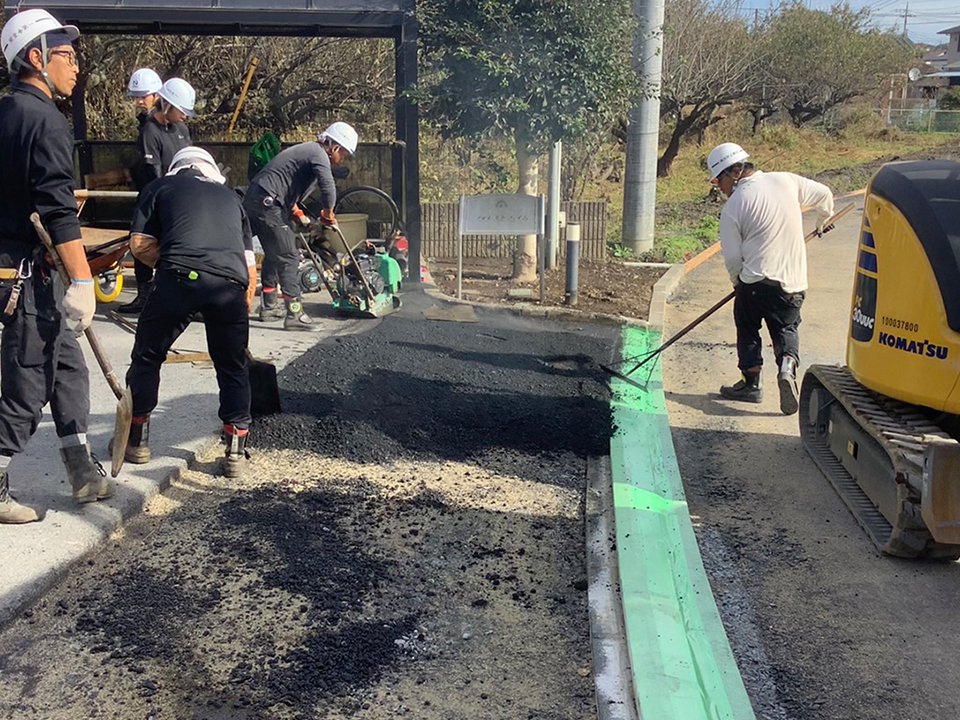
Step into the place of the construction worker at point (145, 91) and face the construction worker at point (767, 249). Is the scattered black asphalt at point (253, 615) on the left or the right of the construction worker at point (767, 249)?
right

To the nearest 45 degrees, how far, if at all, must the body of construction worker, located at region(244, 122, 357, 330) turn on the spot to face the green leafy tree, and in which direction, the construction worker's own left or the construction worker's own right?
approximately 45° to the construction worker's own left

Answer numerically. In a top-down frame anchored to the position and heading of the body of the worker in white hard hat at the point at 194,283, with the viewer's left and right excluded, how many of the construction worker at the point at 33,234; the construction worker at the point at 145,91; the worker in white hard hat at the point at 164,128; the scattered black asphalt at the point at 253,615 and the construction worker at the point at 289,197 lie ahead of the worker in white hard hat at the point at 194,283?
3

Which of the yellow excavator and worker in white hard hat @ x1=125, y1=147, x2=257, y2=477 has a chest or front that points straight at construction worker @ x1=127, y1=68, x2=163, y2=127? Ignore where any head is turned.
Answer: the worker in white hard hat

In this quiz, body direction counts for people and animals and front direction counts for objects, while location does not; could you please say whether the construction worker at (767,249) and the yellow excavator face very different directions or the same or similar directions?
very different directions

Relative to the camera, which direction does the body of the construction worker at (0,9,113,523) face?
to the viewer's right

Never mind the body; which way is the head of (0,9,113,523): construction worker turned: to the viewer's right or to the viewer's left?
to the viewer's right

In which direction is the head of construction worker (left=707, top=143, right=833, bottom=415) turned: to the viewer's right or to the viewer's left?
to the viewer's left

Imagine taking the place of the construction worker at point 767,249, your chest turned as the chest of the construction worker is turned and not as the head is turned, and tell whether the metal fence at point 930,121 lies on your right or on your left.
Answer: on your right

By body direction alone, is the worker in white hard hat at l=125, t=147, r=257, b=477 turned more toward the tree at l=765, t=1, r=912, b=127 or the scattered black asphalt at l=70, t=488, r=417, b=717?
the tree

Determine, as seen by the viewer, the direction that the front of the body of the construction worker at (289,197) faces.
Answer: to the viewer's right

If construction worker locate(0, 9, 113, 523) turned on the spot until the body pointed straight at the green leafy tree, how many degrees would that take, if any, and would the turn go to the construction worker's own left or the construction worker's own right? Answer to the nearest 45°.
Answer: approximately 45° to the construction worker's own left

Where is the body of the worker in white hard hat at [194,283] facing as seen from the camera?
away from the camera

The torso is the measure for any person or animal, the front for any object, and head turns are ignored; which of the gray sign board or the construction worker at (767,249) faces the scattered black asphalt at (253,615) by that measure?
the gray sign board

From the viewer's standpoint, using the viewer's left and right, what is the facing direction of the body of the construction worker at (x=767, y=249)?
facing away from the viewer and to the left of the viewer
